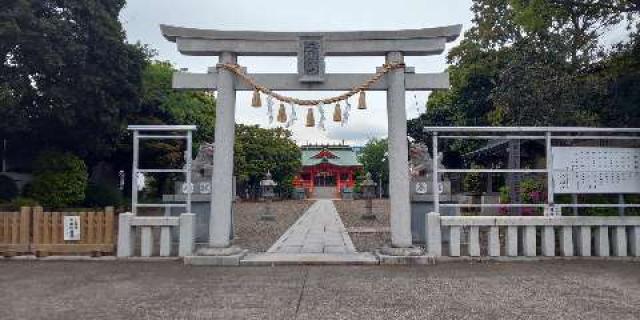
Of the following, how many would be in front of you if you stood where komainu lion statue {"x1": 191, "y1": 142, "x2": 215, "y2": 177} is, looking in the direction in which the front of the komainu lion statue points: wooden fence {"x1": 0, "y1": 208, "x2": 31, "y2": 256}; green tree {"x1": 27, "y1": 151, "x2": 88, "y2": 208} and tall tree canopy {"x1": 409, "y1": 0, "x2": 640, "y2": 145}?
1

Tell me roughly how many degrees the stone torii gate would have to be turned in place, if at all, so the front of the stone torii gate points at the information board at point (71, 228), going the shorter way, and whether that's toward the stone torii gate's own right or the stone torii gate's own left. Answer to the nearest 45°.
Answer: approximately 90° to the stone torii gate's own right

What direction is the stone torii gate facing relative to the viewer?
toward the camera

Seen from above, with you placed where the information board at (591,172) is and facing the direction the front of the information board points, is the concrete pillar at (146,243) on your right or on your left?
on your right

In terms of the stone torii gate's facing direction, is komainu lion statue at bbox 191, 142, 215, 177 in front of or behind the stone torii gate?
behind

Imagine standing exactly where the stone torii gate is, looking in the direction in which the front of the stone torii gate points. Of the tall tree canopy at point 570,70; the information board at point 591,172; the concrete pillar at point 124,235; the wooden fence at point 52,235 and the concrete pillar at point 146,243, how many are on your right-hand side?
3

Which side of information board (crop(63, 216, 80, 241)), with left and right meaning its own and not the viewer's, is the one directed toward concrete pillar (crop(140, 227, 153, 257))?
left

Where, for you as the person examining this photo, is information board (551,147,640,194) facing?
facing the viewer

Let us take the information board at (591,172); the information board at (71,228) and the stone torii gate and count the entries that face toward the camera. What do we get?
3

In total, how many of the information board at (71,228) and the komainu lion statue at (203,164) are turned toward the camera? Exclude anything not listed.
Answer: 1

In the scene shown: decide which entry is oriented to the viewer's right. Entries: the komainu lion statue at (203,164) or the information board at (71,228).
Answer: the komainu lion statue

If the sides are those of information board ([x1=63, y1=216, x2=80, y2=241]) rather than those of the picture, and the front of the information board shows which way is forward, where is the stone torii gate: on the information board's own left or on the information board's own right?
on the information board's own left
